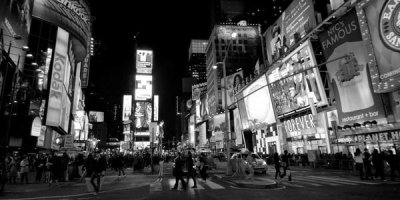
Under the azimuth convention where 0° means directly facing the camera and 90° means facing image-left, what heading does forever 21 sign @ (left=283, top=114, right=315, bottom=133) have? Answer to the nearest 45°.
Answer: approximately 45°

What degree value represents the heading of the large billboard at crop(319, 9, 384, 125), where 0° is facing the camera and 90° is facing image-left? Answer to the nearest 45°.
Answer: approximately 45°

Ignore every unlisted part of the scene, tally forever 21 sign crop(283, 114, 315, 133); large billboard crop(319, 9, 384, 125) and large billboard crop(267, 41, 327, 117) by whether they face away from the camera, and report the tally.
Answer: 0

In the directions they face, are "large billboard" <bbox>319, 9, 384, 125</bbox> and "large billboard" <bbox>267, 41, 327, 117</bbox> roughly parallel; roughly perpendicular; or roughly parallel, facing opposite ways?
roughly parallel

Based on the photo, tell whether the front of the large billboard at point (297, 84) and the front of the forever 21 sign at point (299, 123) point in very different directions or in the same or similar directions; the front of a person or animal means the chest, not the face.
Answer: same or similar directions

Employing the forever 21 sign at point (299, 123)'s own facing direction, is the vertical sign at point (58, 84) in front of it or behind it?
in front

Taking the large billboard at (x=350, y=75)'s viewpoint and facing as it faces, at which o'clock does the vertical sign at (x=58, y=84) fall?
The vertical sign is roughly at 1 o'clock from the large billboard.

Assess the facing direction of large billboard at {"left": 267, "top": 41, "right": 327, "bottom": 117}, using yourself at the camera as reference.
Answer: facing the viewer and to the left of the viewer

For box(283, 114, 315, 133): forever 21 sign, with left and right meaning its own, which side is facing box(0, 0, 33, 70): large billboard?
front

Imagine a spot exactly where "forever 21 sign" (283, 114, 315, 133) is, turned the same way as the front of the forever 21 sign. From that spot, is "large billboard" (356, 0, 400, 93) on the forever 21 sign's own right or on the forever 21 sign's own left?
on the forever 21 sign's own left
